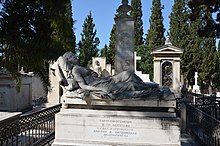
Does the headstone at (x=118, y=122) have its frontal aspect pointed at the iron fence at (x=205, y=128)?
no

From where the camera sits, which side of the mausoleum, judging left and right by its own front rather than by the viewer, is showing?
front

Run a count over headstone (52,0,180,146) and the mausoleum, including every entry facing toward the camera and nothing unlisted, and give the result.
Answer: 2

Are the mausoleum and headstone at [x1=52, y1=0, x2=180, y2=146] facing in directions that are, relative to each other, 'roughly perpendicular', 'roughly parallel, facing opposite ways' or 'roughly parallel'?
roughly parallel

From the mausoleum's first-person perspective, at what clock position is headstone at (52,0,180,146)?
The headstone is roughly at 12 o'clock from the mausoleum.

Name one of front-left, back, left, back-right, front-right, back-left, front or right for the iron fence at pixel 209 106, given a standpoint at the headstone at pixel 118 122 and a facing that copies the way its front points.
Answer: back-left

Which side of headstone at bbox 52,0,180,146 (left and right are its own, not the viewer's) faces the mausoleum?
back

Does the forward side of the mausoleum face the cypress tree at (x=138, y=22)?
no

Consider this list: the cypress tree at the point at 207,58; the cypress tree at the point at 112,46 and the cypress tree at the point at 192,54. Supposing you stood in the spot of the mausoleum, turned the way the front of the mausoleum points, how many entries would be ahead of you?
0

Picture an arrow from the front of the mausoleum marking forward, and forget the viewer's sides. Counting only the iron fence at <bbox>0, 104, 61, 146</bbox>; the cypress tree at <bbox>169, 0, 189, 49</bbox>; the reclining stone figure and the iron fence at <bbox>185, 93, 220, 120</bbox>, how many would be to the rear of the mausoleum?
1

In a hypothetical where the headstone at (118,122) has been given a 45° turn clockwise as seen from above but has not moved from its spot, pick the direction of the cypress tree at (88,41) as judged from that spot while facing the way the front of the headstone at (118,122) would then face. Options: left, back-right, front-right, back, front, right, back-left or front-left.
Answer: back-right

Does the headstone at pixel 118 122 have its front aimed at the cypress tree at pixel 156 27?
no

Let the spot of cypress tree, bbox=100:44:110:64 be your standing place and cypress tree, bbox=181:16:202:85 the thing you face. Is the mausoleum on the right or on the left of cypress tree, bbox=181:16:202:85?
right

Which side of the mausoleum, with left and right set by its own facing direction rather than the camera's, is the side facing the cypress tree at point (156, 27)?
back

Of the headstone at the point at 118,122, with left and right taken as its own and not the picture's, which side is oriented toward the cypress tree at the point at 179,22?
back

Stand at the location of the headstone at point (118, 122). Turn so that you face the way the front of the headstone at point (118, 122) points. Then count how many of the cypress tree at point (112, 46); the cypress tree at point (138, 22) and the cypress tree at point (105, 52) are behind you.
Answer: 3

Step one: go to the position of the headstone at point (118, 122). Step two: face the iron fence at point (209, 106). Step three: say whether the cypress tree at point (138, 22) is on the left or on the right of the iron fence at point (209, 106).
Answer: left
